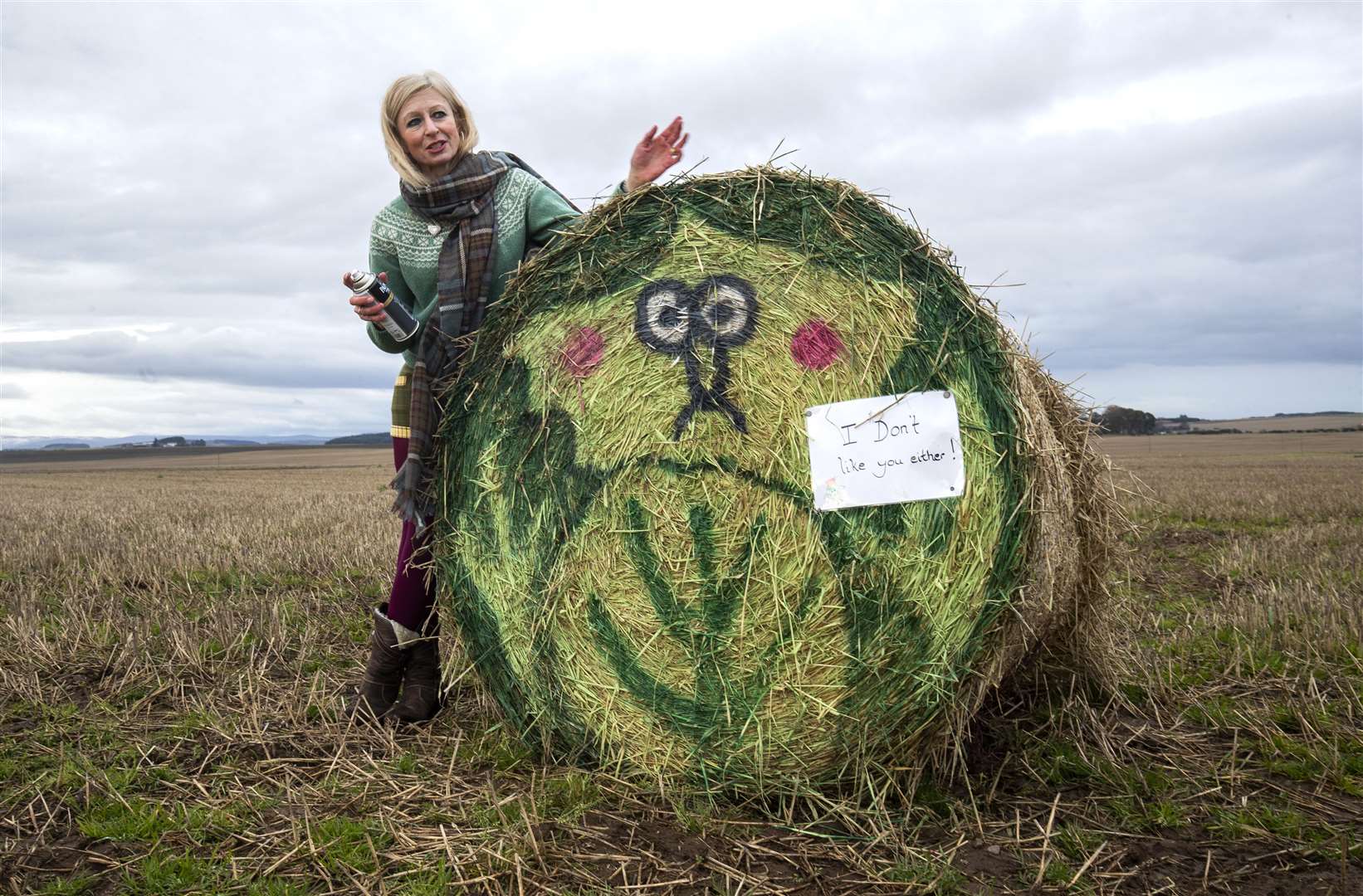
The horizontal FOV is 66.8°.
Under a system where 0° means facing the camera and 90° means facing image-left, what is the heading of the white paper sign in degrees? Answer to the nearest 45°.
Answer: approximately 0°

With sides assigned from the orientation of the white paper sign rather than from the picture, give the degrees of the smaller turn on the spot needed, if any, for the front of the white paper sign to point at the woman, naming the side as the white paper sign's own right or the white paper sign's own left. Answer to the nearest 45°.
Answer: approximately 90° to the white paper sign's own right

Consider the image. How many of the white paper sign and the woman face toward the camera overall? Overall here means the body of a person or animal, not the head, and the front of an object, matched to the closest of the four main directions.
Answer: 2

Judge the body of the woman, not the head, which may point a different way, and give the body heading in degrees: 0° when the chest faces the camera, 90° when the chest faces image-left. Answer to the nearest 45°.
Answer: approximately 0°

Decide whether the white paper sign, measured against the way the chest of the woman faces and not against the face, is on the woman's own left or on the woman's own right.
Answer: on the woman's own left

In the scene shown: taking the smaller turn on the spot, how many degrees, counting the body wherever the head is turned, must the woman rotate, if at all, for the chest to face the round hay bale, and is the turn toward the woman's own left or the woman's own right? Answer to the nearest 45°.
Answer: approximately 45° to the woman's own left
